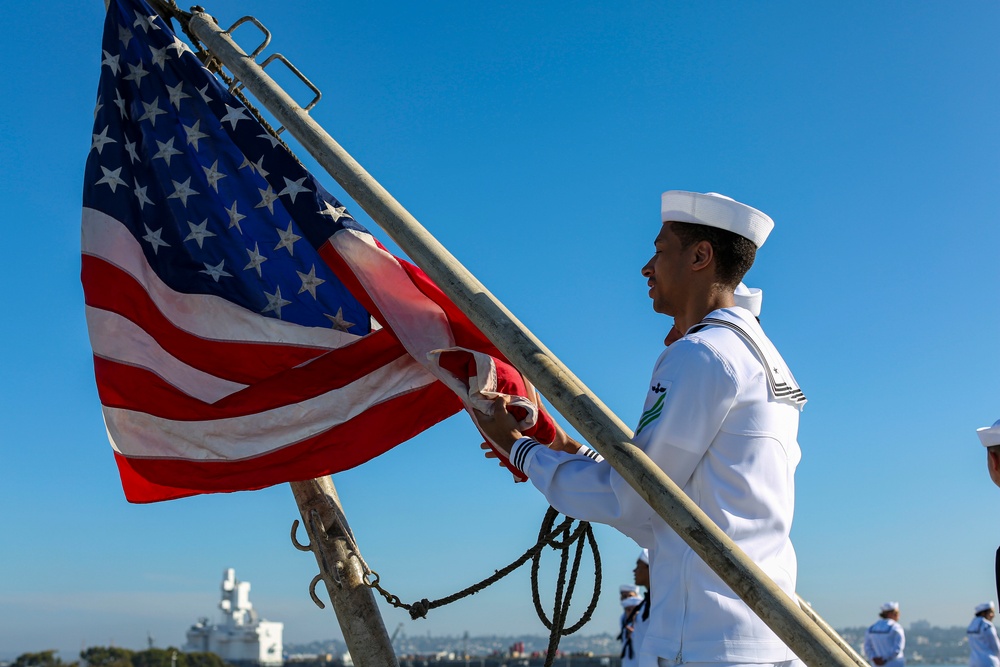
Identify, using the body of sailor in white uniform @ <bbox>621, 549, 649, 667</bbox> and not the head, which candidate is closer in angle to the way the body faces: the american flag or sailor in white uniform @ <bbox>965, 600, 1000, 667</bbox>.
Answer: the american flag

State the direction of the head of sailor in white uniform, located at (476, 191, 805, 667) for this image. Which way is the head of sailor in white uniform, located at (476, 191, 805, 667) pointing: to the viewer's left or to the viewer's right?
to the viewer's left

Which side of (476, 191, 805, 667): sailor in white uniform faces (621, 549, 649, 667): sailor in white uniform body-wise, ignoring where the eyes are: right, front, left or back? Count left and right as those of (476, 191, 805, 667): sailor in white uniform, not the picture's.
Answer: right

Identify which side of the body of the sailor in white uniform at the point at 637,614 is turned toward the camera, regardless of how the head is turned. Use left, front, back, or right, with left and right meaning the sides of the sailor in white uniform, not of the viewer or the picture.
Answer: left

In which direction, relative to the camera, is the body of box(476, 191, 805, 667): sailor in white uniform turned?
to the viewer's left

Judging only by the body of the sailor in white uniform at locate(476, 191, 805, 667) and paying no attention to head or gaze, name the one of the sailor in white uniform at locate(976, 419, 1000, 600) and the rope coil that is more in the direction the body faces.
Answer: the rope coil

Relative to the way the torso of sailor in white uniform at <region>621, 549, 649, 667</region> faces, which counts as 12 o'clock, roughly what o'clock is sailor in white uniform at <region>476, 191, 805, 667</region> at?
sailor in white uniform at <region>476, 191, 805, 667</region> is roughly at 9 o'clock from sailor in white uniform at <region>621, 549, 649, 667</region>.
